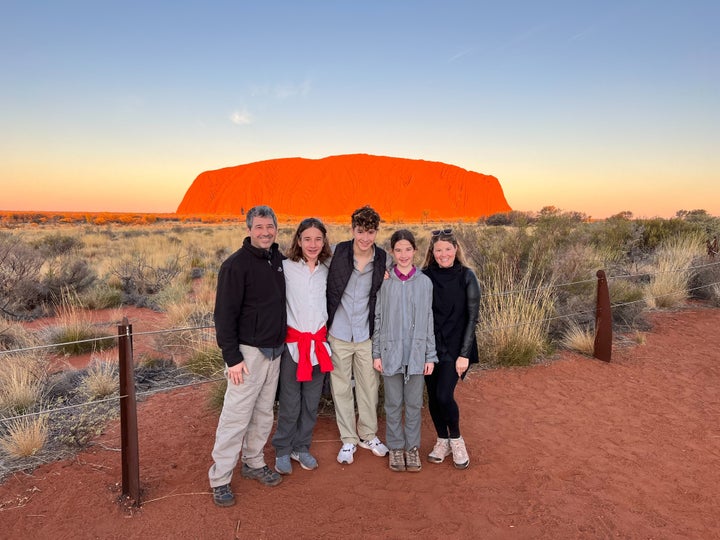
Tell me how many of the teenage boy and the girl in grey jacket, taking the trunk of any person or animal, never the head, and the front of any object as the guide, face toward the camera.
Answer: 2

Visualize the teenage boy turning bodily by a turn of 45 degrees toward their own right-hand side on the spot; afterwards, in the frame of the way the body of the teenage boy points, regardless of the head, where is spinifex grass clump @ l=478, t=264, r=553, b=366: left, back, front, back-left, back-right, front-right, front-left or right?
back

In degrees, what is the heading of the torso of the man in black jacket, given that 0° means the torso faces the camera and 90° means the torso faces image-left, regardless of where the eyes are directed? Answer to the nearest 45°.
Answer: approximately 315°

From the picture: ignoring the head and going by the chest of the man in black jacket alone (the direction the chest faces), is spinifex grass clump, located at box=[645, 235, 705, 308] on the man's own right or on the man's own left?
on the man's own left

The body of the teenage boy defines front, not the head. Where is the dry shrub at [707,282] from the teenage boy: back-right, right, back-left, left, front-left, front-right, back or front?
back-left

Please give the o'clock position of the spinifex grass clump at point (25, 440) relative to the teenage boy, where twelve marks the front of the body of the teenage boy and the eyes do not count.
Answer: The spinifex grass clump is roughly at 3 o'clock from the teenage boy.

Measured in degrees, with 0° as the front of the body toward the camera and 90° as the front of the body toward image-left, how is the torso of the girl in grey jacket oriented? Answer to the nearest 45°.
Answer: approximately 0°

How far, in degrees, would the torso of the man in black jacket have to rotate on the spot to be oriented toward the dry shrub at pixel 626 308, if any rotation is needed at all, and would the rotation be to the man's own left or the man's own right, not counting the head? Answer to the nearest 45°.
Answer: approximately 90° to the man's own left

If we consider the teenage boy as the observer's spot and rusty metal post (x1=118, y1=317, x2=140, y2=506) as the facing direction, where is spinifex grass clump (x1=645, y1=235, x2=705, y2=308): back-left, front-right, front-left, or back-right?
back-right
